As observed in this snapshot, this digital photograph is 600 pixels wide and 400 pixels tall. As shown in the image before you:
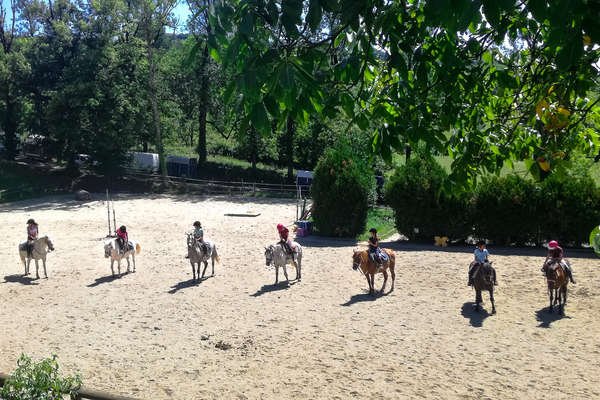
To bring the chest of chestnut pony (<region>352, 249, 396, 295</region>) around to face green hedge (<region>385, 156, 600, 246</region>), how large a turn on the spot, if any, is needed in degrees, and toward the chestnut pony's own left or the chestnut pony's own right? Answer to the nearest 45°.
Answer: approximately 180°

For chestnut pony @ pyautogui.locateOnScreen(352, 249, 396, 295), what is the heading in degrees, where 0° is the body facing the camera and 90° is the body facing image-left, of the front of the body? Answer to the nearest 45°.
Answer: approximately 45°

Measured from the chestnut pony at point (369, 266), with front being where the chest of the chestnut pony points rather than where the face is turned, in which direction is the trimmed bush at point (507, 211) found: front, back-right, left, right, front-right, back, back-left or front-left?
back

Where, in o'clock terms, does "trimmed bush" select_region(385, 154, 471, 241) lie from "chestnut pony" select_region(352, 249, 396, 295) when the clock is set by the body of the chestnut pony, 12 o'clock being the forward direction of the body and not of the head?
The trimmed bush is roughly at 5 o'clock from the chestnut pony.

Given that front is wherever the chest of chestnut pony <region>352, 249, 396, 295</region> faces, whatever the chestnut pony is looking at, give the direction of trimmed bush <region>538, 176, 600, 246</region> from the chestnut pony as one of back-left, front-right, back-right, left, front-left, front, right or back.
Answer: back

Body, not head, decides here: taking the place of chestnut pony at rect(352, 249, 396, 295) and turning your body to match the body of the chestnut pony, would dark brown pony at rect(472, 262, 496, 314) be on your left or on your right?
on your left

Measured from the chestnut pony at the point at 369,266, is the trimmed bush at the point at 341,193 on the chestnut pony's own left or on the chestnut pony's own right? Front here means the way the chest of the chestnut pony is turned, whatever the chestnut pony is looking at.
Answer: on the chestnut pony's own right

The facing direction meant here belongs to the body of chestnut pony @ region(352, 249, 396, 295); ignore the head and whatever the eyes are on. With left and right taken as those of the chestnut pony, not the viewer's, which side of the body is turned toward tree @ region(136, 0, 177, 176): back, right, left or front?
right
